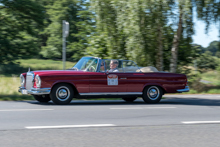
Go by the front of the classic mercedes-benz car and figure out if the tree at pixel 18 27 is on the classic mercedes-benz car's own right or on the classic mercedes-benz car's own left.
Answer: on the classic mercedes-benz car's own right

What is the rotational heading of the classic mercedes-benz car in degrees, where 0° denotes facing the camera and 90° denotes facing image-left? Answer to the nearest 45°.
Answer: approximately 45°
